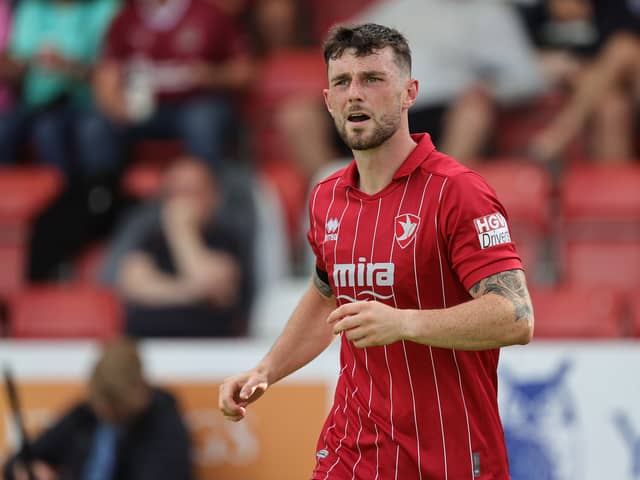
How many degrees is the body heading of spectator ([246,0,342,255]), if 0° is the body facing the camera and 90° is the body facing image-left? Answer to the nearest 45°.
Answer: approximately 0°

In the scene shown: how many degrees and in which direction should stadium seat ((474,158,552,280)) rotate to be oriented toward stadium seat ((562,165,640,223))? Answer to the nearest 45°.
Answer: approximately 90° to its left

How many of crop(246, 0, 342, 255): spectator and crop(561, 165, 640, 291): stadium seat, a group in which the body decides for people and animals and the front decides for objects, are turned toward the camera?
2

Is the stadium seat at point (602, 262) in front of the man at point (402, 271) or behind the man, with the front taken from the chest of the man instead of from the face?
behind

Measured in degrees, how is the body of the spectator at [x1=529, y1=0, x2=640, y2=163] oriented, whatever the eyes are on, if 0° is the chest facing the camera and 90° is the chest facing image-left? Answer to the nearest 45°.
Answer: approximately 45°

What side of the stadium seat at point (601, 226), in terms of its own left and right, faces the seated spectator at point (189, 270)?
right

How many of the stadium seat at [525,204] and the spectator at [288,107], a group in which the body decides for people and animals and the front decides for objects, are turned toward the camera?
2

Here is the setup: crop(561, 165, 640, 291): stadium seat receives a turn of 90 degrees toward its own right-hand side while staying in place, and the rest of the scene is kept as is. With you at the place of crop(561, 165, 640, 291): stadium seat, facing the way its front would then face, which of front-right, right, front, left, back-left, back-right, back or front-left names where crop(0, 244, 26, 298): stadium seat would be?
front

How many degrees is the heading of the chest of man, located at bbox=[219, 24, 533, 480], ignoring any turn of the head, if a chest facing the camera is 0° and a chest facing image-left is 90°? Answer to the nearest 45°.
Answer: approximately 45°

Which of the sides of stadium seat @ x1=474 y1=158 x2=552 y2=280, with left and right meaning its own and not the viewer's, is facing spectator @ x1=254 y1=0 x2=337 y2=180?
right
